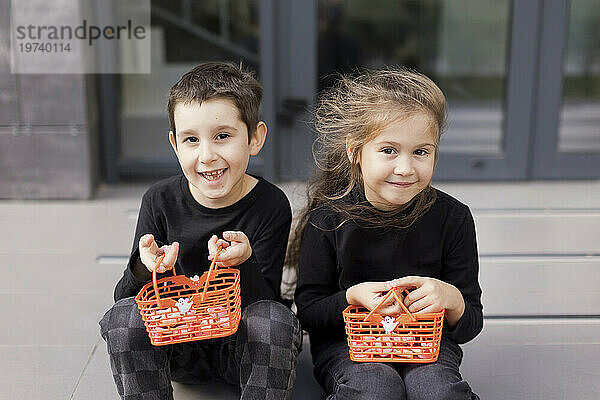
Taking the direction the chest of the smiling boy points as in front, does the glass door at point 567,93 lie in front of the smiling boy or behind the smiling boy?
behind

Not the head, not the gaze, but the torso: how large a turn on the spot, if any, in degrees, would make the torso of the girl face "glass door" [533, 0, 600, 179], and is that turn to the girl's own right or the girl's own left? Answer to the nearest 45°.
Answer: approximately 180°

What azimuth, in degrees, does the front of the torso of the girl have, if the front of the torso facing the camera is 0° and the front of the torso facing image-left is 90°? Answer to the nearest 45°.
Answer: approximately 0°

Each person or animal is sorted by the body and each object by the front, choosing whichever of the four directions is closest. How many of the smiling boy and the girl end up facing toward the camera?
2
